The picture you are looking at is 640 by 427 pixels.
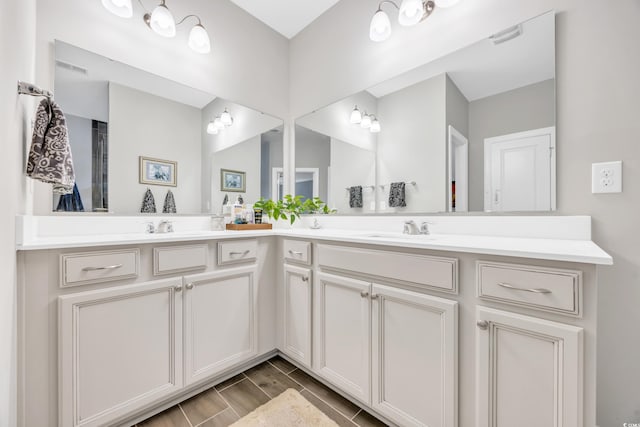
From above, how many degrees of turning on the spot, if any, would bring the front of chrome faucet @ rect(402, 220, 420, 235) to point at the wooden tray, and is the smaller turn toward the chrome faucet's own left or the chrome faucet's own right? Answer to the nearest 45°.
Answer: approximately 45° to the chrome faucet's own right

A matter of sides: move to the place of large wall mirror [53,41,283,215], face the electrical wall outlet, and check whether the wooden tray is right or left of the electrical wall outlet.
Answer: left

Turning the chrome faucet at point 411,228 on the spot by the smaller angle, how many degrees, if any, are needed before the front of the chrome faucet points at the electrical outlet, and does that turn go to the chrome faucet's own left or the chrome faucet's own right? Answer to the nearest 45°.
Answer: approximately 135° to the chrome faucet's own left

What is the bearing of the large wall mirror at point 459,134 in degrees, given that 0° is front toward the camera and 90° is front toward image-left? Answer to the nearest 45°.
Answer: approximately 45°

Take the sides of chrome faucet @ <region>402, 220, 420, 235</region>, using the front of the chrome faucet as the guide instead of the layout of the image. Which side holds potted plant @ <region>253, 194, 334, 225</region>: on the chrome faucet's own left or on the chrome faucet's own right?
on the chrome faucet's own right

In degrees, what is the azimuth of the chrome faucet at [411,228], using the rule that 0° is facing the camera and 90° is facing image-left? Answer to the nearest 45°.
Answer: approximately 45°

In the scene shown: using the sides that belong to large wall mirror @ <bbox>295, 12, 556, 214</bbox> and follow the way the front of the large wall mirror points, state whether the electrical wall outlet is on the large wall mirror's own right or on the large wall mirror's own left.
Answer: on the large wall mirror's own left
